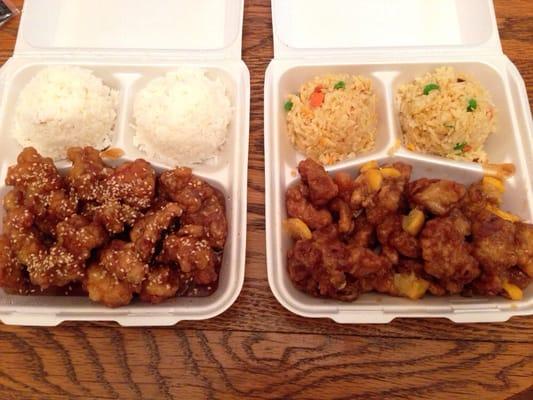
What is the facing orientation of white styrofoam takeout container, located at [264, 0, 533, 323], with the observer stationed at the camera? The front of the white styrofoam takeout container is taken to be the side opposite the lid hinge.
facing the viewer

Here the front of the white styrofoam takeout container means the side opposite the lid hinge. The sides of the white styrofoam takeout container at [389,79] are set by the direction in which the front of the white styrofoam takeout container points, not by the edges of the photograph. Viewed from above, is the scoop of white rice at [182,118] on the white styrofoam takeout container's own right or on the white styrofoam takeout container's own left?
on the white styrofoam takeout container's own right

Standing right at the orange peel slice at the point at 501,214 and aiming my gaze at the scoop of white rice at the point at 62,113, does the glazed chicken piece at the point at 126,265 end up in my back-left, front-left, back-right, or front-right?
front-left

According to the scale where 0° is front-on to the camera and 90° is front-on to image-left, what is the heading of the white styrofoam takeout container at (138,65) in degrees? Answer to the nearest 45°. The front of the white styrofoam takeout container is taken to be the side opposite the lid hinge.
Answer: approximately 0°

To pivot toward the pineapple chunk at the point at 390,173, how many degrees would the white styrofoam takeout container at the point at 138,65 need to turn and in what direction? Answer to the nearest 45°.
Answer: approximately 45° to its left

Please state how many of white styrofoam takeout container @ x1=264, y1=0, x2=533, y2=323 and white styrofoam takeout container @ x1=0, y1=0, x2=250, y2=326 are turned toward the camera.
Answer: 2
